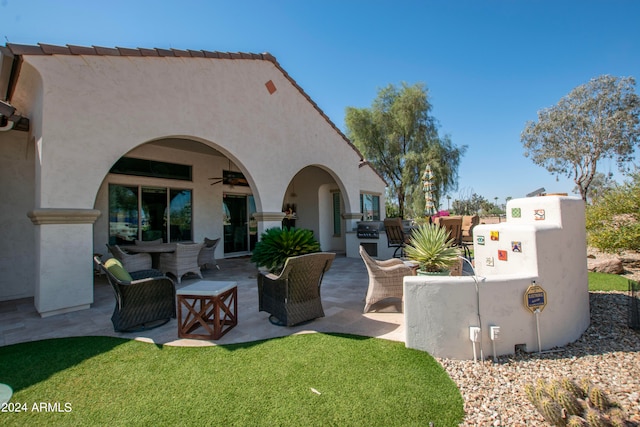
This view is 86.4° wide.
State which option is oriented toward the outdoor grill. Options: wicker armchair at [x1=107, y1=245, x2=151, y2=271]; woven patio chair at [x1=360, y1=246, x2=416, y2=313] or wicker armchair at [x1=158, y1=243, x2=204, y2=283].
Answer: wicker armchair at [x1=107, y1=245, x2=151, y2=271]

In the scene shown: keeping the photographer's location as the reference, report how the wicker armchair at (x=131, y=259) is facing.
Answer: facing to the right of the viewer

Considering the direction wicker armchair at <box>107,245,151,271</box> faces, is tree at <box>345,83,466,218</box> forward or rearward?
forward

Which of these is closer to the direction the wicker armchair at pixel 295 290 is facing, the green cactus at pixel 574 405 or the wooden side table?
the wooden side table
